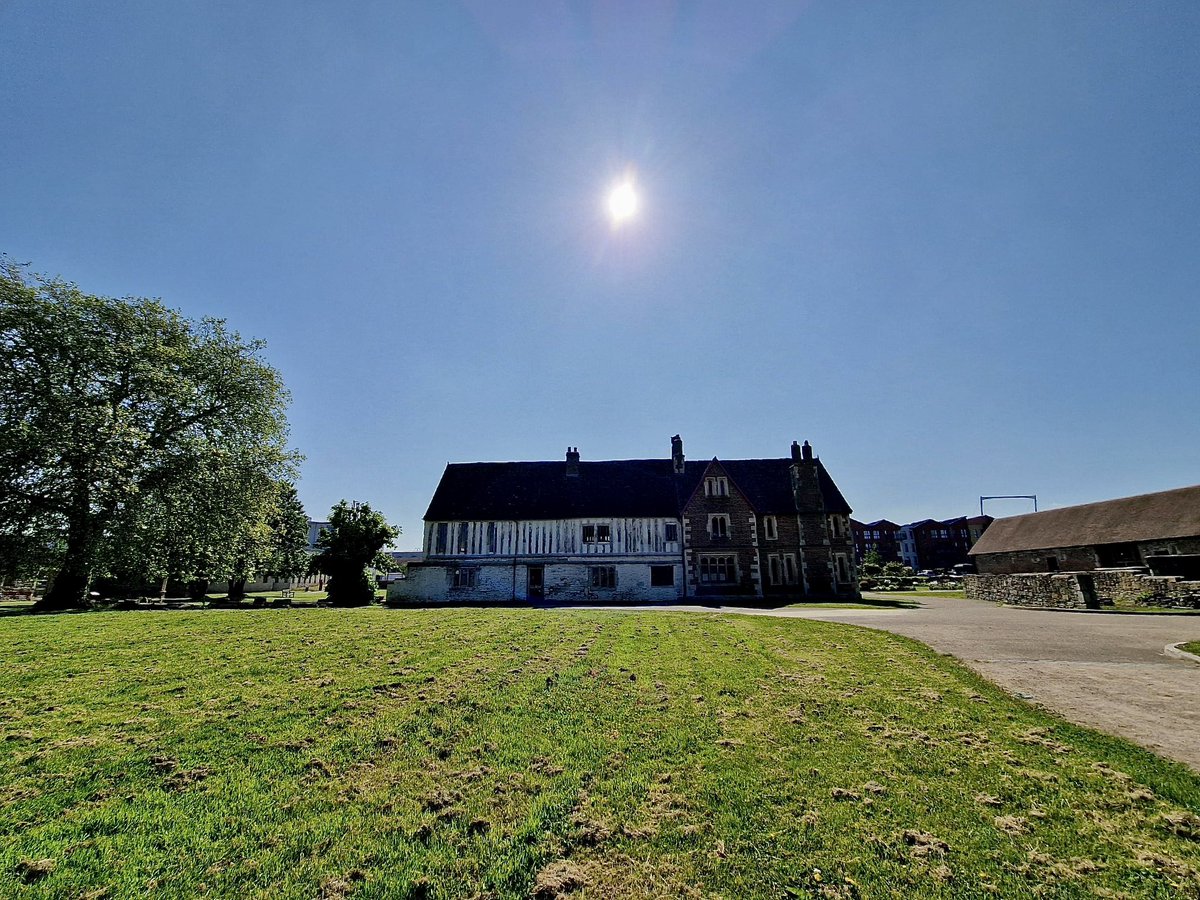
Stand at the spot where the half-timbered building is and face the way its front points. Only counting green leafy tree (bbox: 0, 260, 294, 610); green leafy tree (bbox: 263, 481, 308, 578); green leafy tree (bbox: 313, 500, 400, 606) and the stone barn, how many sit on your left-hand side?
1

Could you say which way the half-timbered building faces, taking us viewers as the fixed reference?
facing the viewer

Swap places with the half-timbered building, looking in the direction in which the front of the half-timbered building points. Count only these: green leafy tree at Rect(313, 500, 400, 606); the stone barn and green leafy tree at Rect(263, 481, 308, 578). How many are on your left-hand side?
1

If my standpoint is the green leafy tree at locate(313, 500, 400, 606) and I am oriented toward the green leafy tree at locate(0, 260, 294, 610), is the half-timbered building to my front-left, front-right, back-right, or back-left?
back-left

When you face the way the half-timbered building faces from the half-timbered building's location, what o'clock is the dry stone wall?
The dry stone wall is roughly at 10 o'clock from the half-timbered building.

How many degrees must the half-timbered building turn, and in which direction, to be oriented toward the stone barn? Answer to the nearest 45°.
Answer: approximately 90° to its left

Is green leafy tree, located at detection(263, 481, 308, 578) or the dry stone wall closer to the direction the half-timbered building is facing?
the dry stone wall

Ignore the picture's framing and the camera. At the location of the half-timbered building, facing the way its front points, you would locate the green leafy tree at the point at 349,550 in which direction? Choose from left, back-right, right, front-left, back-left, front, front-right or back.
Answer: right

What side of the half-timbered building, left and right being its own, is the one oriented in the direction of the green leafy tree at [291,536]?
right

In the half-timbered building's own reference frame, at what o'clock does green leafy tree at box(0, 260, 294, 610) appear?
The green leafy tree is roughly at 2 o'clock from the half-timbered building.
